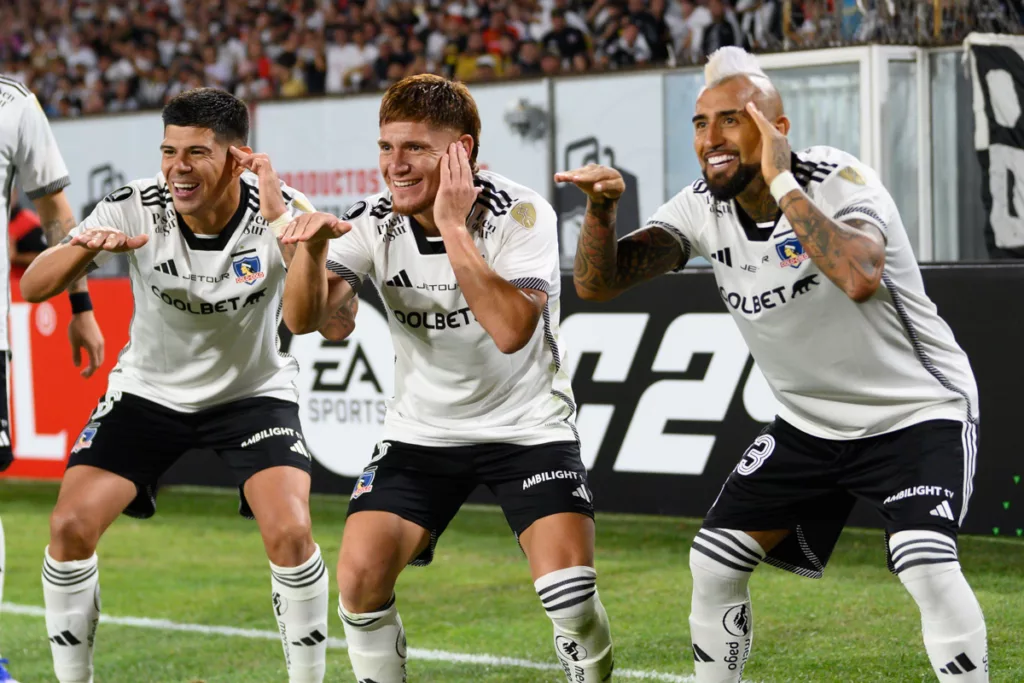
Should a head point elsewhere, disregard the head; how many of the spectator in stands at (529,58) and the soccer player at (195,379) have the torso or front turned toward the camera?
2

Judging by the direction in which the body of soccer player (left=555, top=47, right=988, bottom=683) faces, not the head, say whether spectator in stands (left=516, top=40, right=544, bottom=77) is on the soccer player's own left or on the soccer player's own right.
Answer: on the soccer player's own right

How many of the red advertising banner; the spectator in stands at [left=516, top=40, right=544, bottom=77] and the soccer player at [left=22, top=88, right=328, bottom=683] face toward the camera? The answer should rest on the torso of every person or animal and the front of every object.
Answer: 3

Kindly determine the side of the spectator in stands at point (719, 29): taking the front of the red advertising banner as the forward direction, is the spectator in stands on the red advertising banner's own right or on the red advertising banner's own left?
on the red advertising banner's own left

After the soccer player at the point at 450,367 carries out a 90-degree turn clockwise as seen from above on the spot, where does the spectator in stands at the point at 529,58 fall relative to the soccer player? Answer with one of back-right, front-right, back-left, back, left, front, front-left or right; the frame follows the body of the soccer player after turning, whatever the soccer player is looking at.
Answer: front-right

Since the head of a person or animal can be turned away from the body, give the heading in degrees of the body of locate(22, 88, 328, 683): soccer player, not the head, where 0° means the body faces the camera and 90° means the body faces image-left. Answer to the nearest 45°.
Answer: approximately 0°

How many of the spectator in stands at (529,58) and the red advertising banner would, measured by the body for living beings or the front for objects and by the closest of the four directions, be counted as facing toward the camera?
2

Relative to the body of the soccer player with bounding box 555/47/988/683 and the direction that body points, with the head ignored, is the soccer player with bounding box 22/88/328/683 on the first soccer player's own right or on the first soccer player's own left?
on the first soccer player's own right

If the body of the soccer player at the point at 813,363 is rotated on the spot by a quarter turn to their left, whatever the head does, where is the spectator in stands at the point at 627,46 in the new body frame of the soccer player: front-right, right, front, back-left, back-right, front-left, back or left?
back-left

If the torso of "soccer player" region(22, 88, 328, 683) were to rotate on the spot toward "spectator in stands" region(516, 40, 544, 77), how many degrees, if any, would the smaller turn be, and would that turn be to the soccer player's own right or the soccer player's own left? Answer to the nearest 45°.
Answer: approximately 180°

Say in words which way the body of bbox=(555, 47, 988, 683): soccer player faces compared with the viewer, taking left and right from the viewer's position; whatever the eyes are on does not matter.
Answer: facing the viewer and to the left of the viewer

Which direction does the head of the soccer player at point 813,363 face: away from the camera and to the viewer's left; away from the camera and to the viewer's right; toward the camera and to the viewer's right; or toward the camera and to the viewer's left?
toward the camera and to the viewer's left

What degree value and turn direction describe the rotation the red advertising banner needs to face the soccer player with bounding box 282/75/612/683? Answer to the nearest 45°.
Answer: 0° — it already faces them
